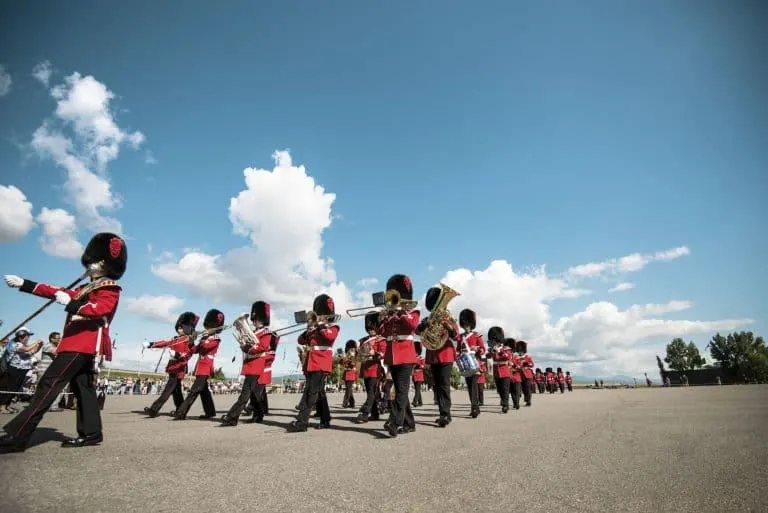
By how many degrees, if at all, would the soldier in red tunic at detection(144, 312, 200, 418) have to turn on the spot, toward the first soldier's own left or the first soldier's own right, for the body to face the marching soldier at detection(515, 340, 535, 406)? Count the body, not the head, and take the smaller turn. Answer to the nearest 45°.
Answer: approximately 180°

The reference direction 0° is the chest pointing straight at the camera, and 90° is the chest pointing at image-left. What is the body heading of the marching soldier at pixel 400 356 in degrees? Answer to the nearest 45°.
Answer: approximately 45°

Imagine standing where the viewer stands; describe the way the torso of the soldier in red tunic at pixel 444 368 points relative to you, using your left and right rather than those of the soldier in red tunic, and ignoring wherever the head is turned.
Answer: facing the viewer and to the left of the viewer

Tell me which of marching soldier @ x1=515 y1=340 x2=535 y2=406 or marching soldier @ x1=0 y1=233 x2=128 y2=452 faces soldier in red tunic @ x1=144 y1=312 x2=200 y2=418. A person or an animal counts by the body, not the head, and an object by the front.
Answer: marching soldier @ x1=515 y1=340 x2=535 y2=406

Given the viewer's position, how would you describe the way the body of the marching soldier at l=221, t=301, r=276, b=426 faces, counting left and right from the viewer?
facing to the left of the viewer

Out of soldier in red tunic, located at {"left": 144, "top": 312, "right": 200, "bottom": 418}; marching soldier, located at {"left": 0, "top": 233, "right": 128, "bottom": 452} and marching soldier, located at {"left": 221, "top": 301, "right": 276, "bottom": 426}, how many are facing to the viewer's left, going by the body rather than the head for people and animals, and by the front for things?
3

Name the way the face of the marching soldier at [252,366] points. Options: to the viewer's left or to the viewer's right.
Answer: to the viewer's left

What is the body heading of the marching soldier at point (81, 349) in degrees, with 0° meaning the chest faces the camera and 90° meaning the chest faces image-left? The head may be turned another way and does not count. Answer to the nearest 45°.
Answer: approximately 90°

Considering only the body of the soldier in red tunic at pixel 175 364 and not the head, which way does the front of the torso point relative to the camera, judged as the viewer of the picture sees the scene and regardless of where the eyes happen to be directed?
to the viewer's left

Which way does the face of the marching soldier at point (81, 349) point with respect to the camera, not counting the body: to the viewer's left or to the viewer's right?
to the viewer's left

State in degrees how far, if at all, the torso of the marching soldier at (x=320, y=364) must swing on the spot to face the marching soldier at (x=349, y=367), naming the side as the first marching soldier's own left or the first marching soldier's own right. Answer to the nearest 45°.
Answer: approximately 135° to the first marching soldier's own right

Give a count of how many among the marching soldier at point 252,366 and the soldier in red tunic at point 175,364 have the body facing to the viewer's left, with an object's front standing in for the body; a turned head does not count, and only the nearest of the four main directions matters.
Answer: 2

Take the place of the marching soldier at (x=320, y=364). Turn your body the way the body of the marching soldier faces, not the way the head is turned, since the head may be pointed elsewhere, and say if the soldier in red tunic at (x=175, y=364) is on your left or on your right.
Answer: on your right
